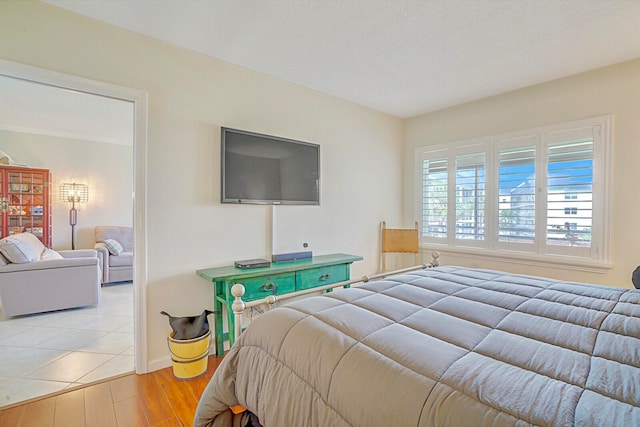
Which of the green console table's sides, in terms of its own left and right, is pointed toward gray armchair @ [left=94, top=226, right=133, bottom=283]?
back

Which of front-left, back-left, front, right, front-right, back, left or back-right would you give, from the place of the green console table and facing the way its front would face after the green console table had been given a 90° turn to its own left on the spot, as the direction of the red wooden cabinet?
left

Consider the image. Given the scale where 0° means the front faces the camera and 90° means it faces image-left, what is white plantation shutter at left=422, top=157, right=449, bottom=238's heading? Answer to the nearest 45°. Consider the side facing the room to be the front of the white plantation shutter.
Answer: approximately 45°

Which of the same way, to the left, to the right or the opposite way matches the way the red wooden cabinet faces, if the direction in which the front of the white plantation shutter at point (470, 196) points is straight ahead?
to the left

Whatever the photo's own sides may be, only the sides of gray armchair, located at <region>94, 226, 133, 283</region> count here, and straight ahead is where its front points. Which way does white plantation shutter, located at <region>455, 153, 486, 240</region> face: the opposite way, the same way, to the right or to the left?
to the right

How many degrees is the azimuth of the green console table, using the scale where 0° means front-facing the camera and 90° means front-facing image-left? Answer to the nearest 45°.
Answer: approximately 315°
